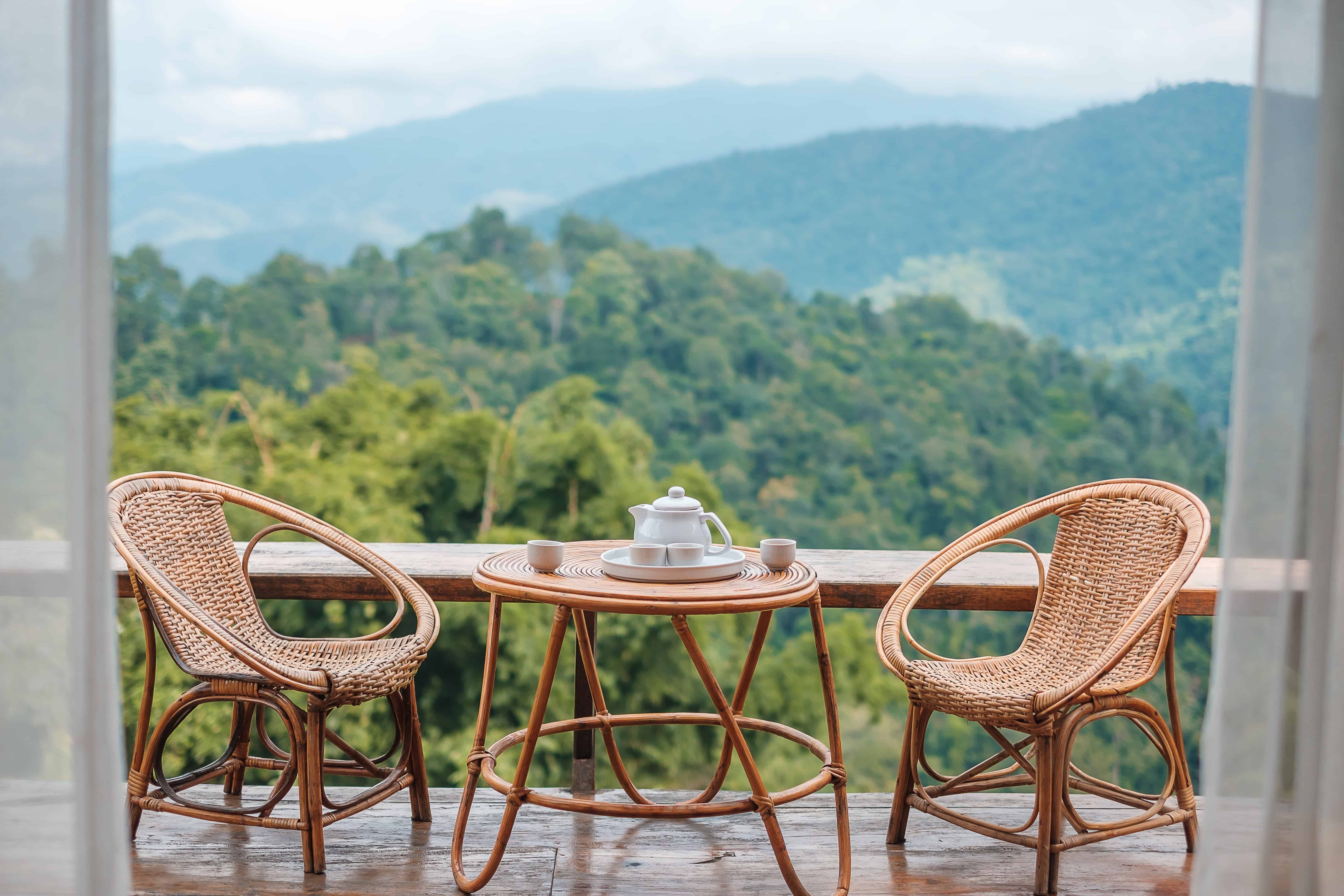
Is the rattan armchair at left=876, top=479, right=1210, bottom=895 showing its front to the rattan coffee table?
yes
